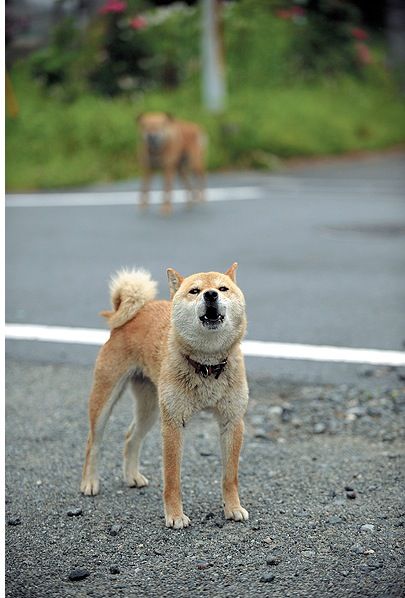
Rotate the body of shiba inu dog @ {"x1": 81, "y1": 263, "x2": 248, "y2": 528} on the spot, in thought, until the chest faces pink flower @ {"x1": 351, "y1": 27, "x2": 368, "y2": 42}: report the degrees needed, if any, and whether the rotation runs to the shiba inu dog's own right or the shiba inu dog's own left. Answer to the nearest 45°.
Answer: approximately 135° to the shiba inu dog's own left

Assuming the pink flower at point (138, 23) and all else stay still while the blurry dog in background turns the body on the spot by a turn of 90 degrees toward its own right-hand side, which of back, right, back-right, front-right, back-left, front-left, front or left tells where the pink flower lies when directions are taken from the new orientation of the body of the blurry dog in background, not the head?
front-right

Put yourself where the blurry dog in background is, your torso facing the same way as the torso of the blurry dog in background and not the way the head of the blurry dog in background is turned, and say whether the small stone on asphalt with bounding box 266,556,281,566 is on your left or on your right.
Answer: on your left

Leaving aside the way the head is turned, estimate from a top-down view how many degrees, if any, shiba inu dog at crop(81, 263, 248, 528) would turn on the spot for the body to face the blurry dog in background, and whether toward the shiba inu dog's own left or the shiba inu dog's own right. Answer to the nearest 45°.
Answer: approximately 135° to the shiba inu dog's own left

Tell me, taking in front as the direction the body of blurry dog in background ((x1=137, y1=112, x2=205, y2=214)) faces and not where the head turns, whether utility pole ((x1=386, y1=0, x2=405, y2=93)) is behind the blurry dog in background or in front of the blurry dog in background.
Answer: behind

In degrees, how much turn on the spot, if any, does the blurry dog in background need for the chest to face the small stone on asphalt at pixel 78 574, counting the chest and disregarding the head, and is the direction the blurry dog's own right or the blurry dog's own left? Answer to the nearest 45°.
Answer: approximately 45° to the blurry dog's own left

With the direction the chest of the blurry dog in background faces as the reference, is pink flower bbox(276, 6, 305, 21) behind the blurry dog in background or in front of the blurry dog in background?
behind

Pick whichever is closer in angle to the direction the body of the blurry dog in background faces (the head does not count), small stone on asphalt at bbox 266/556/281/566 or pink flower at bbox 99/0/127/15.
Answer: the small stone on asphalt

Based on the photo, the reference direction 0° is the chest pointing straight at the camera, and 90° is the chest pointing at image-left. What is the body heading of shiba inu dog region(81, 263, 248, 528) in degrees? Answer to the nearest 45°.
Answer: approximately 315°

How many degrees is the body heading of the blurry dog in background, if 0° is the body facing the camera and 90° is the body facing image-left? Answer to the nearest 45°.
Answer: approximately 45°

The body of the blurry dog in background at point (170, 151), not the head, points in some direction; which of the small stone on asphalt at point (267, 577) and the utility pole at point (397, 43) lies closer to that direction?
the small stone on asphalt
